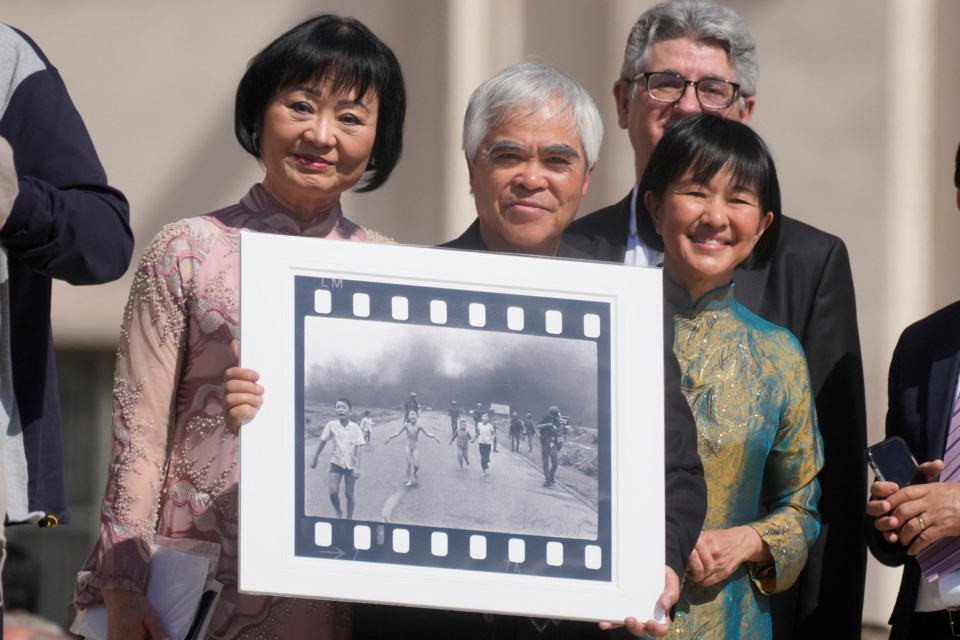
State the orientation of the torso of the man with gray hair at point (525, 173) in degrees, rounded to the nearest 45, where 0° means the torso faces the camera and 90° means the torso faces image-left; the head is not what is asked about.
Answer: approximately 0°

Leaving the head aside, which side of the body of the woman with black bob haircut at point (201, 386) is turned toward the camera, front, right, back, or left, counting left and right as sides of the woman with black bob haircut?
front

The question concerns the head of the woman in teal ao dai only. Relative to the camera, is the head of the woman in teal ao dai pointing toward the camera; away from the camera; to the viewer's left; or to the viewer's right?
toward the camera

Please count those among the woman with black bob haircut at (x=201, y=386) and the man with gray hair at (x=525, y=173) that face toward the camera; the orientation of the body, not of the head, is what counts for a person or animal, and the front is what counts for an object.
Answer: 2

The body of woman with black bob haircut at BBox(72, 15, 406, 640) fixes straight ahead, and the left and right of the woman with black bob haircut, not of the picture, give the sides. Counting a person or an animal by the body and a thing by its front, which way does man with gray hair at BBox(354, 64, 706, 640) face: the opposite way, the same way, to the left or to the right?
the same way

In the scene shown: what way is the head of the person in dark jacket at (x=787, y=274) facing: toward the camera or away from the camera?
toward the camera

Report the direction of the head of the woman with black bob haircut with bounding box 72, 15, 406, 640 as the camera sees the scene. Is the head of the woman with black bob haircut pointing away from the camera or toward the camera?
toward the camera

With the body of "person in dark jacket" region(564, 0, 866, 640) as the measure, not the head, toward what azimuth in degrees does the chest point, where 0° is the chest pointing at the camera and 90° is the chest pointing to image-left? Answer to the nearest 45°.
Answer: approximately 45°

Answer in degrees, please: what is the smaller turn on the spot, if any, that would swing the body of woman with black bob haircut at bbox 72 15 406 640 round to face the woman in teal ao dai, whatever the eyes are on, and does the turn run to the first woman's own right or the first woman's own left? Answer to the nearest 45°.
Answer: approximately 90° to the first woman's own left

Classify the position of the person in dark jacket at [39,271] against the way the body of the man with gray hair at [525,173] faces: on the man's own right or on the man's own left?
on the man's own right

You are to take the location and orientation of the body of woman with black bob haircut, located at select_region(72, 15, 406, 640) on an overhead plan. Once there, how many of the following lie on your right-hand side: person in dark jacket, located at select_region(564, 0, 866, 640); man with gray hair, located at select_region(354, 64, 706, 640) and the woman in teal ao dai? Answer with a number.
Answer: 0

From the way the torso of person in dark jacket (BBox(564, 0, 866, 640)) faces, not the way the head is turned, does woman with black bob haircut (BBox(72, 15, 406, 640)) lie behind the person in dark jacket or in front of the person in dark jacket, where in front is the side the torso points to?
in front
